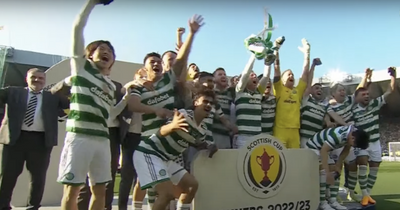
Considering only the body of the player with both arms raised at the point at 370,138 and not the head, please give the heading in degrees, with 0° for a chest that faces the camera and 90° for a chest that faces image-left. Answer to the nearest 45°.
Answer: approximately 0°

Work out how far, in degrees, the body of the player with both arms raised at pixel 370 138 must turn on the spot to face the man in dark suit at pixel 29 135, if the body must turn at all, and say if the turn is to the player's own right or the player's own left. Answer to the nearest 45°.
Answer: approximately 45° to the player's own right

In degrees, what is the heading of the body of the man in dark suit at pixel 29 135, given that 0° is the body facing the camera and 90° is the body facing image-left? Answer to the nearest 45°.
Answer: approximately 0°

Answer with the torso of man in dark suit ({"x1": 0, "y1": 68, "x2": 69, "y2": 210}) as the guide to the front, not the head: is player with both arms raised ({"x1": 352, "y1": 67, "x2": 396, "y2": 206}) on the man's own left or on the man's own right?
on the man's own left

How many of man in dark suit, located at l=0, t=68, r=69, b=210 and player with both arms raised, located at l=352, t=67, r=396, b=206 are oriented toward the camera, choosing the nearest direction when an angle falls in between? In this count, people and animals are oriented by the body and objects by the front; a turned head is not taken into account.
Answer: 2
